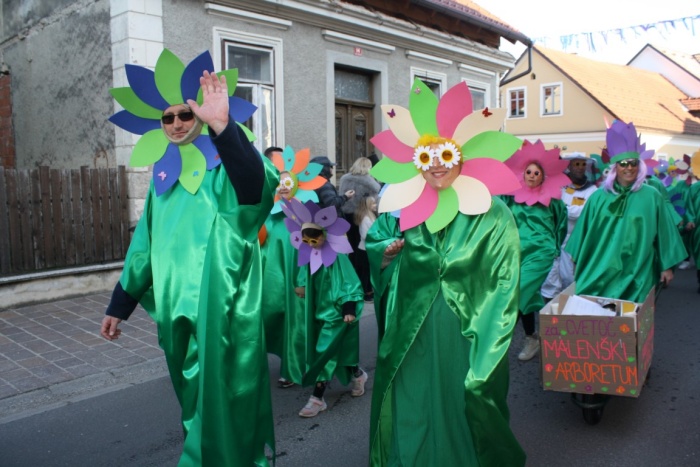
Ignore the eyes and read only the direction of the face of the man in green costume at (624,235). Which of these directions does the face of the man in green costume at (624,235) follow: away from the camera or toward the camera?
toward the camera

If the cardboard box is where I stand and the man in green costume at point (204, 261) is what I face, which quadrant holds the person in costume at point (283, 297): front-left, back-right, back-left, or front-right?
front-right

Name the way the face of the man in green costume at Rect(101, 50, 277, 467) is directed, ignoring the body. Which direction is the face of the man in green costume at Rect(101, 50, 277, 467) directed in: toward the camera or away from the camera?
toward the camera

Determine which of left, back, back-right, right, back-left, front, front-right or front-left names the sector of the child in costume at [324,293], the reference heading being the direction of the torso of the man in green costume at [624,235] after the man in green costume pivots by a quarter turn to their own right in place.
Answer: front-left

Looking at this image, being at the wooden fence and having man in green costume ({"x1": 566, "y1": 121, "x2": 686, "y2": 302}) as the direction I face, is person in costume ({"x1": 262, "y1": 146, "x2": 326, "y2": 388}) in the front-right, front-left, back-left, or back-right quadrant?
front-right

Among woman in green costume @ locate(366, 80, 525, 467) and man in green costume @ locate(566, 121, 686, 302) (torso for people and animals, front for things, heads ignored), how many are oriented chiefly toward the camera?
2

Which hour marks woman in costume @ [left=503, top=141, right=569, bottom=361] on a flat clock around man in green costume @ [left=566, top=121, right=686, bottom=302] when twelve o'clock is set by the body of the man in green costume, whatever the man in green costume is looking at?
The woman in costume is roughly at 4 o'clock from the man in green costume.

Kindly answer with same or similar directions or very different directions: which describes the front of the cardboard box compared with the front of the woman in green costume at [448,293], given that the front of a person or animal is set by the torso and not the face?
same or similar directions

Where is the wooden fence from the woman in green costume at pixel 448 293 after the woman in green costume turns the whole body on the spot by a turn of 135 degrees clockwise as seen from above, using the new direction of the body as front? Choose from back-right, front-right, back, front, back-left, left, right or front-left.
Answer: front

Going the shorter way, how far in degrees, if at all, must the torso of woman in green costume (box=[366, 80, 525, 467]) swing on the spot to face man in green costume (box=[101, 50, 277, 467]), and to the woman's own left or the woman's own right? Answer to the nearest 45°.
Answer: approximately 90° to the woman's own right

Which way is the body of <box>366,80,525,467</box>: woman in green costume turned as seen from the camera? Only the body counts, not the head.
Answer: toward the camera

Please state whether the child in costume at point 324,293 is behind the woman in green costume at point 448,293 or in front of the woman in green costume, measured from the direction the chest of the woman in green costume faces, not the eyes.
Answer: behind

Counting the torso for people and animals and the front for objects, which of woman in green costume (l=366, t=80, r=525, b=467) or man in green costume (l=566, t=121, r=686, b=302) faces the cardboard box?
the man in green costume

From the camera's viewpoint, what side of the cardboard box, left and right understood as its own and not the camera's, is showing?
front

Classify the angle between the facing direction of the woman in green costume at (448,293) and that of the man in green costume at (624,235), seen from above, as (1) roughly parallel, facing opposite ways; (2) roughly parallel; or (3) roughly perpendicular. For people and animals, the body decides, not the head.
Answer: roughly parallel

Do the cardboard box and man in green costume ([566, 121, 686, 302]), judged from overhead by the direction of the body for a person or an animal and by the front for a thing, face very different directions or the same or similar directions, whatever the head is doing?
same or similar directions
